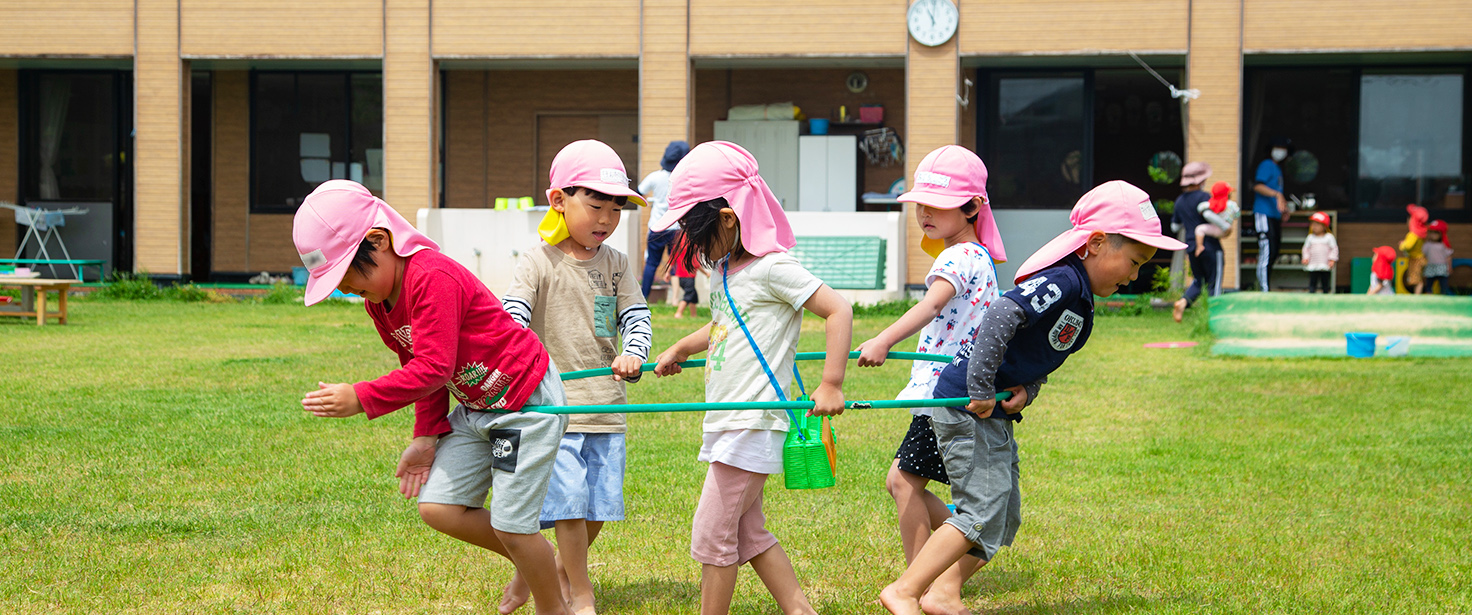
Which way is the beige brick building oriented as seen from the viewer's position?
toward the camera

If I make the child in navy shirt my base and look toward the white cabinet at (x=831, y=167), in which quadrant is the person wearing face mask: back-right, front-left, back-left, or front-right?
front-right

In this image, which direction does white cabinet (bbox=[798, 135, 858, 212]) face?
toward the camera

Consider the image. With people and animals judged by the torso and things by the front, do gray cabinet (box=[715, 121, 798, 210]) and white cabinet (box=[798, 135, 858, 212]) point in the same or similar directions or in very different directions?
same or similar directions

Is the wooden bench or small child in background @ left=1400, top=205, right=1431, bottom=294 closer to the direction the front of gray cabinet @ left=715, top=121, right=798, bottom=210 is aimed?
the wooden bench

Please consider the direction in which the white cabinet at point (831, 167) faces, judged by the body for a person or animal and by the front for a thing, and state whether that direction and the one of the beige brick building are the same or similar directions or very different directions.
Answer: same or similar directions

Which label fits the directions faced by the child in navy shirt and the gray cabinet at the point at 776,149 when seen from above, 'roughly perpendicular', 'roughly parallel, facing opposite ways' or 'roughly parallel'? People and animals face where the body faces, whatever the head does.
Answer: roughly perpendicular

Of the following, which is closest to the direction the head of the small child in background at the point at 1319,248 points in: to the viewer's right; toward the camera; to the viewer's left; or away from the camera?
toward the camera

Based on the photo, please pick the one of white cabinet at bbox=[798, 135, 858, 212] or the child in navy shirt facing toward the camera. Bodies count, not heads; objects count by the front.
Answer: the white cabinet

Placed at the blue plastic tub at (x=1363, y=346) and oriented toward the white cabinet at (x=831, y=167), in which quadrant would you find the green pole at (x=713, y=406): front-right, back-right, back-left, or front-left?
back-left

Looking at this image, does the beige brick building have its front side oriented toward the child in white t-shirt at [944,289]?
yes

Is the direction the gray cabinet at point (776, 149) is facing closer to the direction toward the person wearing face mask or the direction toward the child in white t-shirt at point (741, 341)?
the child in white t-shirt

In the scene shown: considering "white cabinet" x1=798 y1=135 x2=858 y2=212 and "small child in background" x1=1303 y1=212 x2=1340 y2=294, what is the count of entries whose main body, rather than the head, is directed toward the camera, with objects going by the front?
2

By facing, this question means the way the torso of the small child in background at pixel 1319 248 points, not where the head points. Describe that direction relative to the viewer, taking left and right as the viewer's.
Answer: facing the viewer

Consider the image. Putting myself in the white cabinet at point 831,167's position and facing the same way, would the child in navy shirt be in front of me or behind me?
in front
